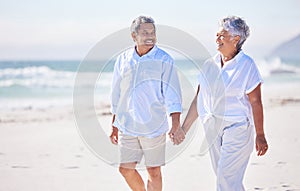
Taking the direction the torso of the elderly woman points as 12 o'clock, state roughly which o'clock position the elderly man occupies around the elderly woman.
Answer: The elderly man is roughly at 2 o'clock from the elderly woman.

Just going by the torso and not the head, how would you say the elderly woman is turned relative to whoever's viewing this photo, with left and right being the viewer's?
facing the viewer and to the left of the viewer

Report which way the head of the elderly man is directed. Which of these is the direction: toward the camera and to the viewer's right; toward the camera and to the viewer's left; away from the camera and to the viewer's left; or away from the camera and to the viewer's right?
toward the camera and to the viewer's right
